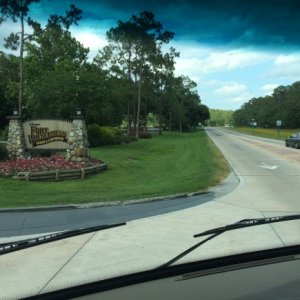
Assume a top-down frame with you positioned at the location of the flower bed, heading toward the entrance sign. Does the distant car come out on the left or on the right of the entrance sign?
right

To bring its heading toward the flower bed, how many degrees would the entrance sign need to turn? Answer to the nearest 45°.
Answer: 0° — it already faces it

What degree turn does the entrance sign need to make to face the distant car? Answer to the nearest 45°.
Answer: approximately 135° to its left

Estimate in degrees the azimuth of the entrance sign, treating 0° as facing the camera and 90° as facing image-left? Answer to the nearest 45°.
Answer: approximately 0°

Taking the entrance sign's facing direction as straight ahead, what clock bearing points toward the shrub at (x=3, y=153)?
The shrub is roughly at 3 o'clock from the entrance sign.

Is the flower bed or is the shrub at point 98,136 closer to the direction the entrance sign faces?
the flower bed

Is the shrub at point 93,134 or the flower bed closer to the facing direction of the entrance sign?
the flower bed
